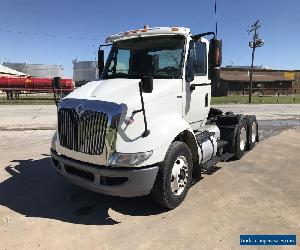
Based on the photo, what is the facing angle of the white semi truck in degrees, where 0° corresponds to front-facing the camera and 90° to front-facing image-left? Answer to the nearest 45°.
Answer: approximately 45°
